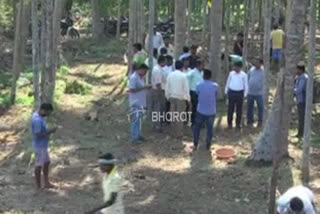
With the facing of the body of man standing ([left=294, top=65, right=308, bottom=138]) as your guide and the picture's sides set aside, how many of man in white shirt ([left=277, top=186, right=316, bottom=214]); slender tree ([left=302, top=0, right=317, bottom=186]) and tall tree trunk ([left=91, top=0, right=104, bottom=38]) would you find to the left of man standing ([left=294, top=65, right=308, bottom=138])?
2

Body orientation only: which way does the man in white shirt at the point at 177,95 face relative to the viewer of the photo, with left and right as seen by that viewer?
facing away from the viewer

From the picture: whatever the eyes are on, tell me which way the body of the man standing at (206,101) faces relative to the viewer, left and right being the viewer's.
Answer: facing away from the viewer

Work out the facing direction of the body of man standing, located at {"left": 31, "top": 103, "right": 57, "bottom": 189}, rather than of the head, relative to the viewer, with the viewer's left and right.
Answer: facing to the right of the viewer

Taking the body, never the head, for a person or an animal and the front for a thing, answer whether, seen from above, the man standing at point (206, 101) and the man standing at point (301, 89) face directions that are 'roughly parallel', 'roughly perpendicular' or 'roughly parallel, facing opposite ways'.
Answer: roughly perpendicular

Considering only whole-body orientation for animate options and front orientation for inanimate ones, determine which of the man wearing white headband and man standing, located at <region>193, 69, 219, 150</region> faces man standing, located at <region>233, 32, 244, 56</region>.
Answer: man standing, located at <region>193, 69, 219, 150</region>

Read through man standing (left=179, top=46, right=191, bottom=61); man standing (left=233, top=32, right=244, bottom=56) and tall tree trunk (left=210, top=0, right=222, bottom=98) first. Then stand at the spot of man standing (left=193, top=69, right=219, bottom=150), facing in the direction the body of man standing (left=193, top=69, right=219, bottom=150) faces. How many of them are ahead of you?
3

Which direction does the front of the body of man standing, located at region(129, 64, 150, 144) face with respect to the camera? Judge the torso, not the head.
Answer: to the viewer's right

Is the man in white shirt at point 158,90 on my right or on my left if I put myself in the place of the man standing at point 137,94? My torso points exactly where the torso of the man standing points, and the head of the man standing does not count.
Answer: on my left

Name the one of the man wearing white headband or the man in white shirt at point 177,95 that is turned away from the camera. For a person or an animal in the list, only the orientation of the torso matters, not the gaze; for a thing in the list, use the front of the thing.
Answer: the man in white shirt
